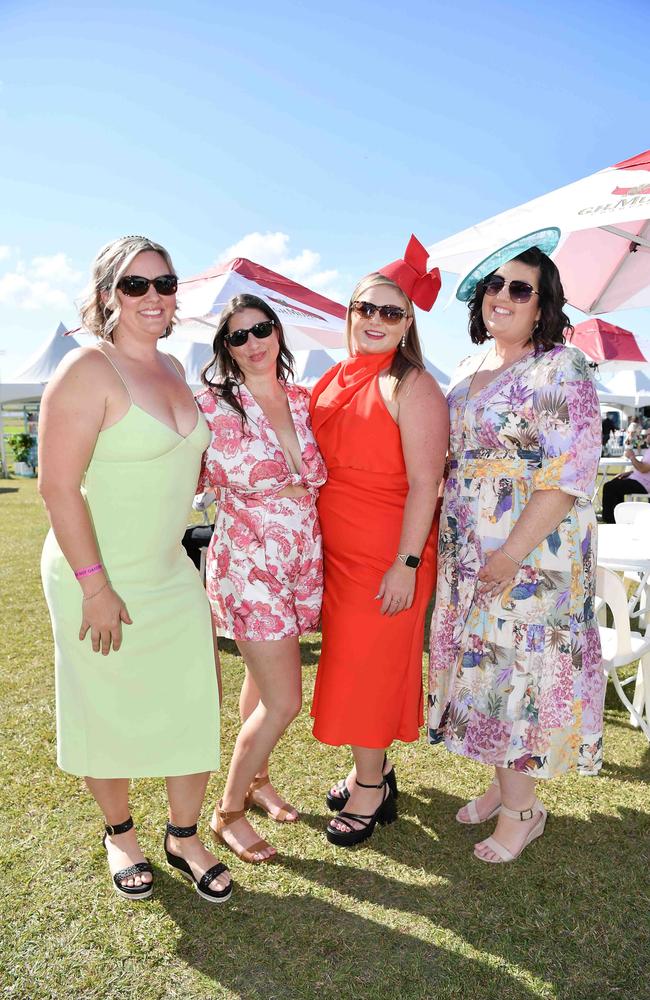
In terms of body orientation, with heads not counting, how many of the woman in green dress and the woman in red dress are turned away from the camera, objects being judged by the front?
0

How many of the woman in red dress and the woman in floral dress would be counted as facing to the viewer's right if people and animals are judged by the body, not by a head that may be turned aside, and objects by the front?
0

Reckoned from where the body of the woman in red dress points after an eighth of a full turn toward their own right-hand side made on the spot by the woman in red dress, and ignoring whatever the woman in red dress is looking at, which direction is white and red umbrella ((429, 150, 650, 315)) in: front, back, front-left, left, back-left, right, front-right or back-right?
back-right

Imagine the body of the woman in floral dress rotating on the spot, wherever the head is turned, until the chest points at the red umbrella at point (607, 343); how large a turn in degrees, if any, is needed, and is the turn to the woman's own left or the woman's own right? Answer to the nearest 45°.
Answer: approximately 135° to the woman's own right

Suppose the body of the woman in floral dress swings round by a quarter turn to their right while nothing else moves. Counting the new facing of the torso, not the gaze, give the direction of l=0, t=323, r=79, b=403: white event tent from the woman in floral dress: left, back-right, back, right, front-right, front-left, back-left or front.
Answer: front

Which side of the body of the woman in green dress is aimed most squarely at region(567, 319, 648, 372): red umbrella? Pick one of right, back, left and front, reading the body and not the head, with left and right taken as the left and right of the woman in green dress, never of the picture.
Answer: left

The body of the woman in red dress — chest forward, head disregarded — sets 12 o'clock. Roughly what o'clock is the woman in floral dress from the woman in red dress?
The woman in floral dress is roughly at 8 o'clock from the woman in red dress.

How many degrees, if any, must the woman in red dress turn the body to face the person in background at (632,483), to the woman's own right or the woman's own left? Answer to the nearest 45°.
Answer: approximately 180°

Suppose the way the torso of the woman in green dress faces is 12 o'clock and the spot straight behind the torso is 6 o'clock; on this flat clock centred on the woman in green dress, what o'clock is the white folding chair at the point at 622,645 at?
The white folding chair is roughly at 10 o'clock from the woman in green dress.

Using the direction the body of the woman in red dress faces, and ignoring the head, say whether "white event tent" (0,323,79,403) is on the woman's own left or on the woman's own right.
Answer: on the woman's own right

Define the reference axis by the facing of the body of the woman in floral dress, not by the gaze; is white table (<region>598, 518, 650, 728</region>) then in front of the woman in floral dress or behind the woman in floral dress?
behind

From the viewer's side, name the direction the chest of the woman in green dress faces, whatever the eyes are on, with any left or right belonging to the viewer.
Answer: facing the viewer and to the right of the viewer
